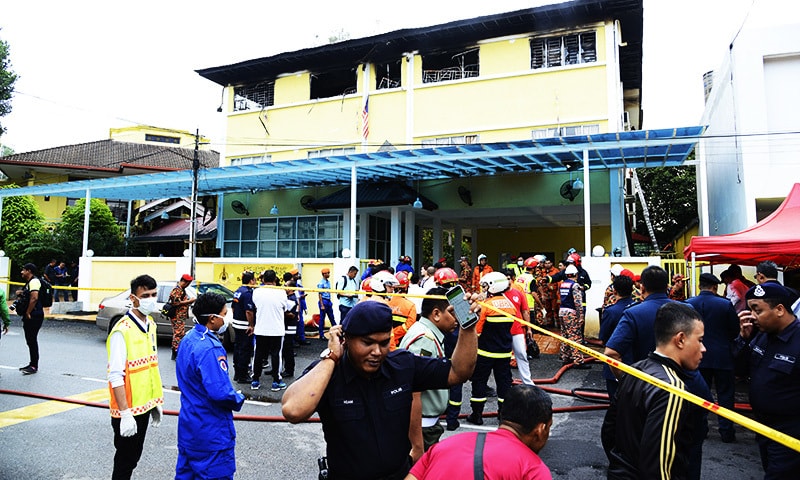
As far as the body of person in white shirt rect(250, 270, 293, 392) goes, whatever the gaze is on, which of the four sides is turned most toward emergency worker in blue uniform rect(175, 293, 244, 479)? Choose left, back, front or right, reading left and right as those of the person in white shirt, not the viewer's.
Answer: back

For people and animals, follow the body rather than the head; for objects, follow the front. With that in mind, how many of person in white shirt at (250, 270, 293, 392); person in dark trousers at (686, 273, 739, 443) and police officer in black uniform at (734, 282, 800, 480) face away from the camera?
2

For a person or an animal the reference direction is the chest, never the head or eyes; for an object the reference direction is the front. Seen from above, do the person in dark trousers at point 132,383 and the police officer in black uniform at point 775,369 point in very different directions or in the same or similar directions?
very different directions

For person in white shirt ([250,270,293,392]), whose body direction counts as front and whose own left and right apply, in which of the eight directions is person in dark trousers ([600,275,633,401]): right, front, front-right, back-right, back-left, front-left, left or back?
back-right

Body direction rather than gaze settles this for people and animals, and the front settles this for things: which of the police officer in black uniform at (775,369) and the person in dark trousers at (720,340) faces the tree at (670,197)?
the person in dark trousers

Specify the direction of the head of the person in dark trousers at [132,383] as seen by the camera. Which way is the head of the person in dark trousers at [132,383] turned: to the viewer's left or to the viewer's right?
to the viewer's right

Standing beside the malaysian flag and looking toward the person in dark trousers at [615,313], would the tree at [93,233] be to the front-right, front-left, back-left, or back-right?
back-right

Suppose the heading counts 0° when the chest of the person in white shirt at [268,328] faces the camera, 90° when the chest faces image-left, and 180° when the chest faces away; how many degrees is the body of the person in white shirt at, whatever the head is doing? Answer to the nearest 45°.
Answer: approximately 180°

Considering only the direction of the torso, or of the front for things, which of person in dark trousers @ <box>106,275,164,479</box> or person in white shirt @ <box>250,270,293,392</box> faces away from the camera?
the person in white shirt

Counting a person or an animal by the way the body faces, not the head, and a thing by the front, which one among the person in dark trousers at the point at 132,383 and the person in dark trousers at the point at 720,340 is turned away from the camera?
the person in dark trousers at the point at 720,340

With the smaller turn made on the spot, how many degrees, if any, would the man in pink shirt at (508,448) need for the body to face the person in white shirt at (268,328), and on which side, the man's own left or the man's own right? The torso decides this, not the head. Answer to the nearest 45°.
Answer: approximately 90° to the man's own left

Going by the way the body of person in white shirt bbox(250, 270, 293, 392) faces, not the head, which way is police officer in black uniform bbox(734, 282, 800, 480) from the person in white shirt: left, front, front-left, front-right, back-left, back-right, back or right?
back-right

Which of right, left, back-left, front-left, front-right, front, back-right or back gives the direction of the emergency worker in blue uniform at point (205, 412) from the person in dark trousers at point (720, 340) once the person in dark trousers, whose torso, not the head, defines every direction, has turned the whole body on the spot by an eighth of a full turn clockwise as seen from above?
back

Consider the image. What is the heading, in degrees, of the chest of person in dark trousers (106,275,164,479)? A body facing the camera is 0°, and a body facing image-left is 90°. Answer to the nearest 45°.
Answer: approximately 315°
